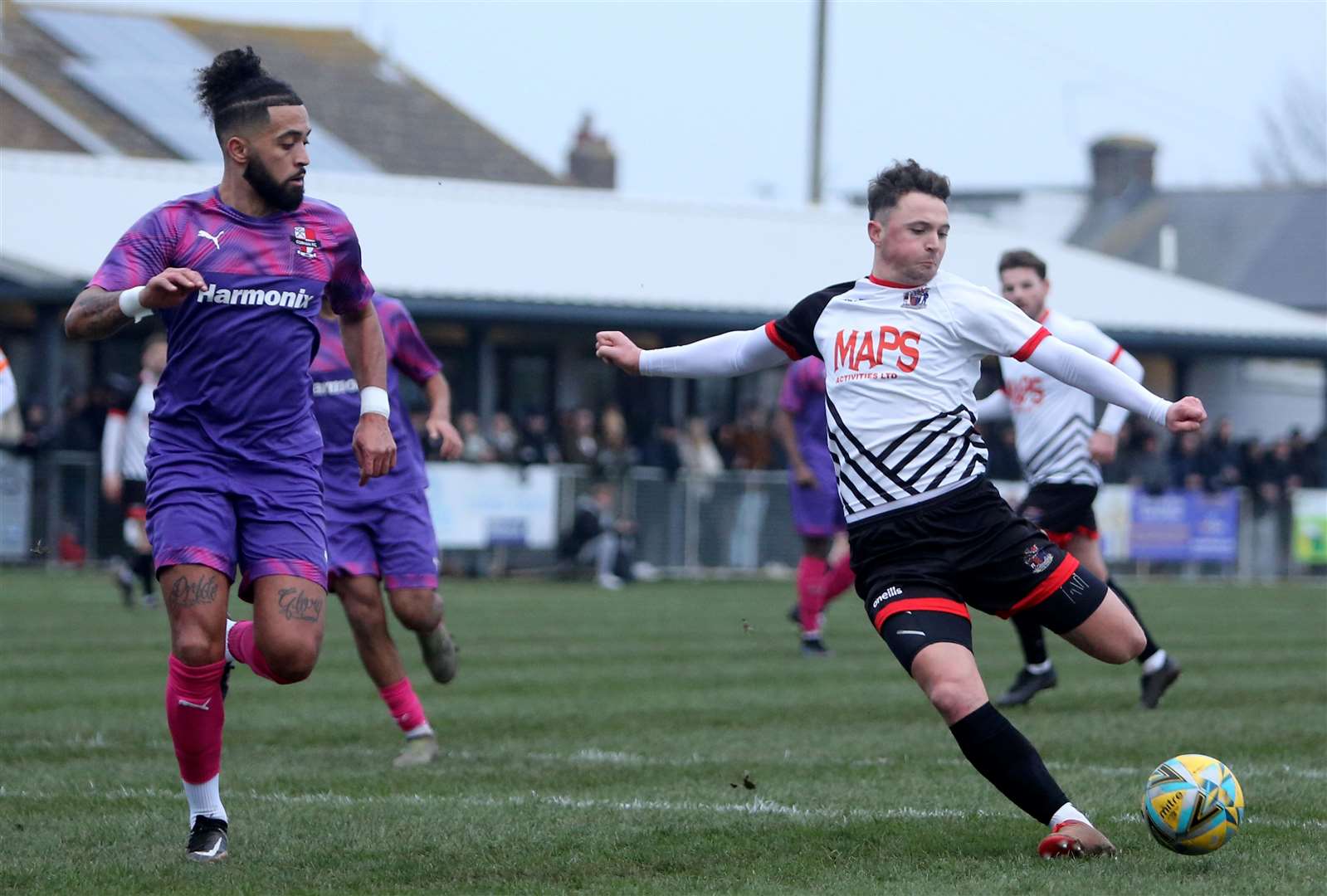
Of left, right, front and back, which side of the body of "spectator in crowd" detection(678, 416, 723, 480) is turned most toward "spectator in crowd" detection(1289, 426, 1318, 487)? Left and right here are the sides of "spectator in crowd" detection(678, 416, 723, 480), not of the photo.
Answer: left

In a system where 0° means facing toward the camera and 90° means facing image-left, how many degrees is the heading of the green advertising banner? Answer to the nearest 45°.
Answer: approximately 0°

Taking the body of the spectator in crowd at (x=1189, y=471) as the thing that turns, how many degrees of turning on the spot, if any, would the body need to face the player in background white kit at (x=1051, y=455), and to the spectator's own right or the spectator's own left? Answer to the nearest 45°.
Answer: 0° — they already face them

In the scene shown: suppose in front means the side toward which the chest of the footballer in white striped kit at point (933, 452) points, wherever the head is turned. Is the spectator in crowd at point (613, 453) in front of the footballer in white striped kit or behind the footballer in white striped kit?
behind

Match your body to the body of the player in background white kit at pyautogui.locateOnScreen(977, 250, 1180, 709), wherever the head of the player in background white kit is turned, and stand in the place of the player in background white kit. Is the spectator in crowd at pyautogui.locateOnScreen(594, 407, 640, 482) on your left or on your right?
on your right

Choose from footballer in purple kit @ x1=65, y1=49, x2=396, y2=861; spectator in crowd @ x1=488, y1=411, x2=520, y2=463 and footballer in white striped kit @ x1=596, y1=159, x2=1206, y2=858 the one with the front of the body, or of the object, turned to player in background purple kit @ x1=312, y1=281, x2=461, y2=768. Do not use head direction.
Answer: the spectator in crowd

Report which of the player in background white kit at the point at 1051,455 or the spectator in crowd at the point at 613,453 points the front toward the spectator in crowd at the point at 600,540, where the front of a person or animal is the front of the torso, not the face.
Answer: the spectator in crowd at the point at 613,453

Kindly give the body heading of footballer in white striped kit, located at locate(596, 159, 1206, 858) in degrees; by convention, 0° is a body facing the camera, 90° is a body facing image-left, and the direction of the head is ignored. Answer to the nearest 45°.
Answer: approximately 0°

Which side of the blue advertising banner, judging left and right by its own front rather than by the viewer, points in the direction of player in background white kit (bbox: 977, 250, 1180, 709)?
front

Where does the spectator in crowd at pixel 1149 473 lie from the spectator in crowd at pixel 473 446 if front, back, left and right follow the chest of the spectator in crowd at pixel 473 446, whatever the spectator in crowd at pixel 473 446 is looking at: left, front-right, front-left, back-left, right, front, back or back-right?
left

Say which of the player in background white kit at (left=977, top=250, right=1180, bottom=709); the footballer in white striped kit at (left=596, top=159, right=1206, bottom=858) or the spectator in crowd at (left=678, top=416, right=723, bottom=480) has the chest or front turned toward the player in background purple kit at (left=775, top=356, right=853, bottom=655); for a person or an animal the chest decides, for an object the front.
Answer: the spectator in crowd
